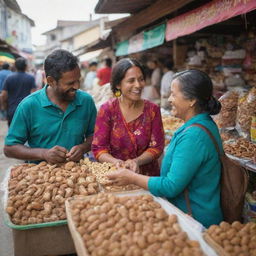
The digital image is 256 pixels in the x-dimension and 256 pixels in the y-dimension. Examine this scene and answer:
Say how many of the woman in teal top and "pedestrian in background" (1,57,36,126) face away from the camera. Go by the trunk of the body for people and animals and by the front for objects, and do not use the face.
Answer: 1

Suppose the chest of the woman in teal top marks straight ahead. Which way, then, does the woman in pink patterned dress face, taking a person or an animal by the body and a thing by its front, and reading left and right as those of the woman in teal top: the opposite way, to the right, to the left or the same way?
to the left

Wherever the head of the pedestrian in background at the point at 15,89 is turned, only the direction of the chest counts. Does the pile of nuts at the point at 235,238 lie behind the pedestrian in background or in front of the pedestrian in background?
behind

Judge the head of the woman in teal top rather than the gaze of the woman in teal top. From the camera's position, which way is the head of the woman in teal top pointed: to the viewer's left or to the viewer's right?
to the viewer's left

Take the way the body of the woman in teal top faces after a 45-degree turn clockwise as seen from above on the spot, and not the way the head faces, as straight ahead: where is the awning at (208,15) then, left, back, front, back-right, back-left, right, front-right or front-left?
front-right

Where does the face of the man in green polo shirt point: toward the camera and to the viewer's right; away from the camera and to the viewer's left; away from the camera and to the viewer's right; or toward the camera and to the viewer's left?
toward the camera and to the viewer's right

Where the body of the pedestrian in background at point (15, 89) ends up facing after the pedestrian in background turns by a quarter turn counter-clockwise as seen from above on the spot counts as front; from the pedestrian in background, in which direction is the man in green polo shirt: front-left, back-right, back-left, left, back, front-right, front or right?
left

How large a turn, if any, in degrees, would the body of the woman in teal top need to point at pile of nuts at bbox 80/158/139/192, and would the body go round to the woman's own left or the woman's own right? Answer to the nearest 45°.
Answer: approximately 45° to the woman's own right

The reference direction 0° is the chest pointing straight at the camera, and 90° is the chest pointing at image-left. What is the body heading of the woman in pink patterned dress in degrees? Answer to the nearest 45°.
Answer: approximately 0°

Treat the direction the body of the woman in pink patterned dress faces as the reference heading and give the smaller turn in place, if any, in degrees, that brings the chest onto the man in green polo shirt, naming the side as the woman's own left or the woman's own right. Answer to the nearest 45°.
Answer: approximately 90° to the woman's own right

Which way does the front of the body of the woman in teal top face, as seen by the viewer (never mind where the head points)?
to the viewer's left

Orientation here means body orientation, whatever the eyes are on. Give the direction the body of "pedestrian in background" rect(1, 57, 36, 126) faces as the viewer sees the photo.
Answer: away from the camera

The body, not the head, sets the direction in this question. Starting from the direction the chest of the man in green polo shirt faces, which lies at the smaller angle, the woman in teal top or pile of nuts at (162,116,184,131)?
the woman in teal top
